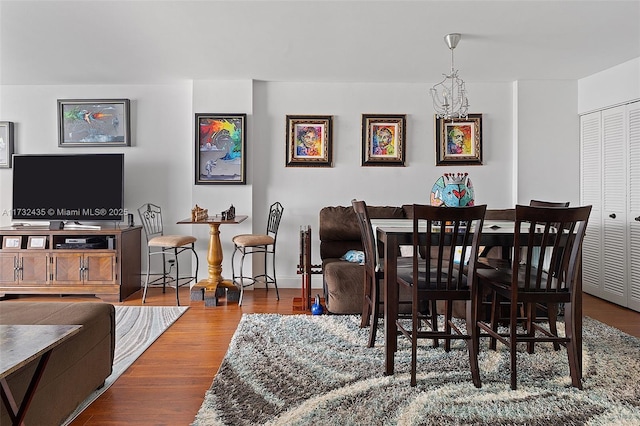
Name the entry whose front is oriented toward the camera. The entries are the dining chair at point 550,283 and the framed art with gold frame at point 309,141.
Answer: the framed art with gold frame

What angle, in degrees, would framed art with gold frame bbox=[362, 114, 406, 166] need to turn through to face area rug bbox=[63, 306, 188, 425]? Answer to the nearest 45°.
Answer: approximately 45° to its right

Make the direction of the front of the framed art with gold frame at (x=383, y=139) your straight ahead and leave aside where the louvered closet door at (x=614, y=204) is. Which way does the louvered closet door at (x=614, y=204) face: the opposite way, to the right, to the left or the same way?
to the right

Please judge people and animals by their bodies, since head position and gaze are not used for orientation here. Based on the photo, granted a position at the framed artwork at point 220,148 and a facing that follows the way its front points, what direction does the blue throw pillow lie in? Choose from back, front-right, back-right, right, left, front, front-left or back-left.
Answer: front-left

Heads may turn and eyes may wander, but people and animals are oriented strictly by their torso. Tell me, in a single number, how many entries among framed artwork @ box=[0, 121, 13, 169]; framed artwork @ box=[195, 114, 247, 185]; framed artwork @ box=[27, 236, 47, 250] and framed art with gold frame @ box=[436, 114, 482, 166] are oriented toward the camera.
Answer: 4

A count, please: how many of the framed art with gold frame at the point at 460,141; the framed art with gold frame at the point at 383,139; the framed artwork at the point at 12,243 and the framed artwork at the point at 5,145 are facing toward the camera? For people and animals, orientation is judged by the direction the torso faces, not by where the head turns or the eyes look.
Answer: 4

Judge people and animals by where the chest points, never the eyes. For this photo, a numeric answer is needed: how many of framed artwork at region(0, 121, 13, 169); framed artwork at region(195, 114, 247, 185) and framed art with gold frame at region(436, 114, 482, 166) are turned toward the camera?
3

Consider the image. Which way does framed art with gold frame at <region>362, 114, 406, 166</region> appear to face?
toward the camera

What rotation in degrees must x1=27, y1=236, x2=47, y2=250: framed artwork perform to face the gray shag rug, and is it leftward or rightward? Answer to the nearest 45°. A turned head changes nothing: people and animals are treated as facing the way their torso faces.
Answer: approximately 45° to its left

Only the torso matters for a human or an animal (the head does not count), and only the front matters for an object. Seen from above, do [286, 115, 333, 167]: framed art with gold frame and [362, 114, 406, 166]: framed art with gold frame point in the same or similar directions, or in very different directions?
same or similar directions

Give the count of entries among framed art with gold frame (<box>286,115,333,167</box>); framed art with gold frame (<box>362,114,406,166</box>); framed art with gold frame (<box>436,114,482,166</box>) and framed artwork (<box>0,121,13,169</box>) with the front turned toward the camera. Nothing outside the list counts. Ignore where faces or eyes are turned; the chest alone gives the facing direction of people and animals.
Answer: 4

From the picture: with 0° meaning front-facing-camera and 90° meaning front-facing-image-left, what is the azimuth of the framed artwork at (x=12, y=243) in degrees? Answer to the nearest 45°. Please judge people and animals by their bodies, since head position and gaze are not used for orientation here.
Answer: approximately 0°

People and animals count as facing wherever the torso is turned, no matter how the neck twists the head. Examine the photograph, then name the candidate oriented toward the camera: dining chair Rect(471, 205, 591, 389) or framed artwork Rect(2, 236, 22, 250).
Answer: the framed artwork

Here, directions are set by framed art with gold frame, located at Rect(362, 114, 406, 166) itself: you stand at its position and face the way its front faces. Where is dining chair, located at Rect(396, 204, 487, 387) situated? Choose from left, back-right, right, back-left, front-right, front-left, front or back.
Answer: front

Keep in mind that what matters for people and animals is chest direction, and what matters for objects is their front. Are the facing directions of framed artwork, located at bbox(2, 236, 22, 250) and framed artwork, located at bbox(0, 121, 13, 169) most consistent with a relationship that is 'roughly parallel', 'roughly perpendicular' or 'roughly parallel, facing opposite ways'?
roughly parallel

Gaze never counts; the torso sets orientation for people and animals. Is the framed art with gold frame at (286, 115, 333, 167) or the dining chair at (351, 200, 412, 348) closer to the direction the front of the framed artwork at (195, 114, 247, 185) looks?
the dining chair

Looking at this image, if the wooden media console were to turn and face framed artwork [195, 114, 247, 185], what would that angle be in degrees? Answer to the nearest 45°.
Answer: approximately 135° to its left
